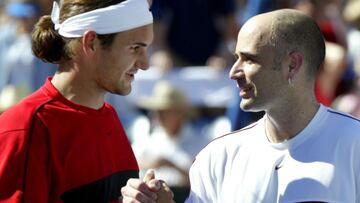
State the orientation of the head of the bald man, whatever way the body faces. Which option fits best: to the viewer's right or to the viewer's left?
to the viewer's left
